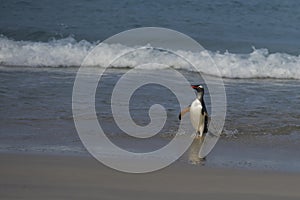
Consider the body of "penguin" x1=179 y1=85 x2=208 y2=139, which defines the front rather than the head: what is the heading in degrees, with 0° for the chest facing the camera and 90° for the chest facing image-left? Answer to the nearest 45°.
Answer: approximately 45°
